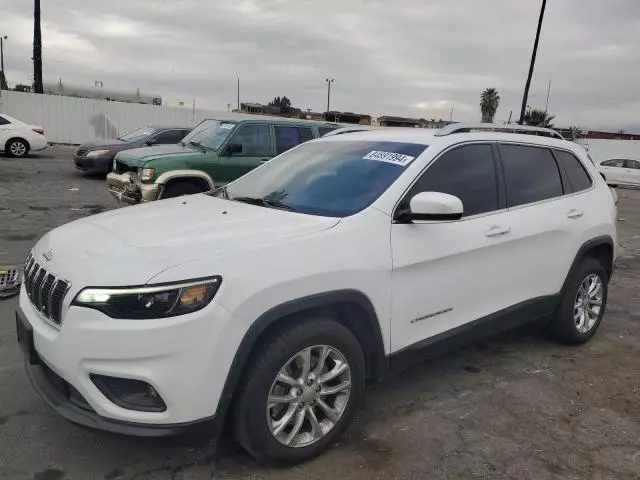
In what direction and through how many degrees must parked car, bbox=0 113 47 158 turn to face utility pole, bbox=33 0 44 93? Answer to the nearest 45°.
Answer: approximately 90° to its right

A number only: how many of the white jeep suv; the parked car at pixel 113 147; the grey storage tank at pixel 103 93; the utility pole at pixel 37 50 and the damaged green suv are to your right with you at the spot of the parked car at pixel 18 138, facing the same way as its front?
2

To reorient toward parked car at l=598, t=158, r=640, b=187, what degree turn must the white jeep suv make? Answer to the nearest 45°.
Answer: approximately 180°

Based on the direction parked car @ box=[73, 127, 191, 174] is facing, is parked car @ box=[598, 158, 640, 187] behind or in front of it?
behind

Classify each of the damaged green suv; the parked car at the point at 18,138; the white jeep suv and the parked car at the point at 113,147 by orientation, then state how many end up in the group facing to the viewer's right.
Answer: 0

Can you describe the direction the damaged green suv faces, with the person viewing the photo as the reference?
facing the viewer and to the left of the viewer

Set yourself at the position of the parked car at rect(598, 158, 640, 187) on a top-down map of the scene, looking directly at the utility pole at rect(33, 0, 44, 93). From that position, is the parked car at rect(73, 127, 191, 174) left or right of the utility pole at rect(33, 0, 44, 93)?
left

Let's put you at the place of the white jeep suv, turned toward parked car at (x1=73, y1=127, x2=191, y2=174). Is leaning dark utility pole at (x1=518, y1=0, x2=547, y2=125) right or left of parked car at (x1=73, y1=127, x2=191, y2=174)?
right

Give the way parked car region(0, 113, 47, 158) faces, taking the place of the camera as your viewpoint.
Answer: facing to the left of the viewer
